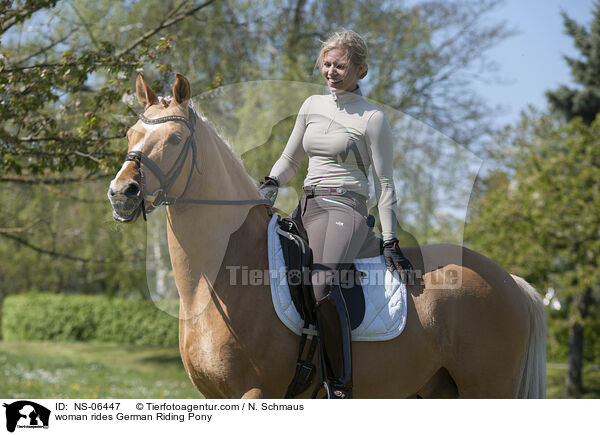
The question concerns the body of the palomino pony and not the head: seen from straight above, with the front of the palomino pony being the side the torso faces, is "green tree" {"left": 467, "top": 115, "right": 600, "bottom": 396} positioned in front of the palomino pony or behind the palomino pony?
behind

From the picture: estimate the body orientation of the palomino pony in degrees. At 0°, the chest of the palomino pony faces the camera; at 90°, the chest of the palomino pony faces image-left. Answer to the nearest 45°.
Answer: approximately 45°

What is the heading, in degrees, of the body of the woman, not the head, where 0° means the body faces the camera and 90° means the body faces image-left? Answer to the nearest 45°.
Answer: approximately 45°

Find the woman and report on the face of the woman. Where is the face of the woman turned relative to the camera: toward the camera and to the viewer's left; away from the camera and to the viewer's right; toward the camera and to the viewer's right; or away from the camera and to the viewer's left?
toward the camera and to the viewer's left
